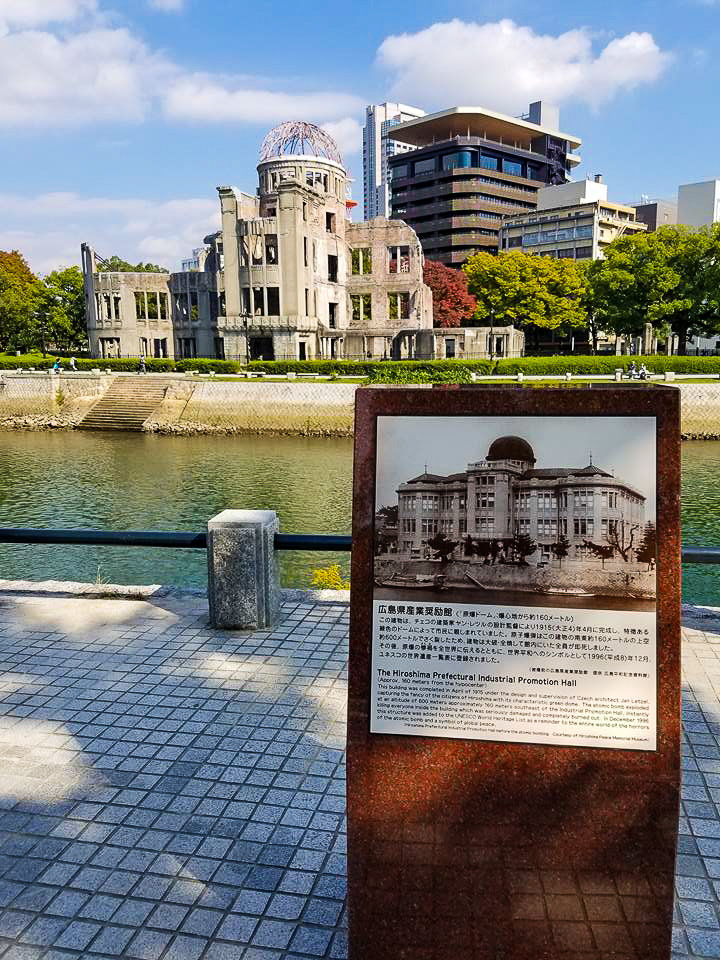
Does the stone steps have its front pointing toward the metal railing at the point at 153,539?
yes

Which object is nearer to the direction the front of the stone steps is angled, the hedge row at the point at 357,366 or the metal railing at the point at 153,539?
the metal railing

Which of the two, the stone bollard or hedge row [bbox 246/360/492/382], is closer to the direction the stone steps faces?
the stone bollard

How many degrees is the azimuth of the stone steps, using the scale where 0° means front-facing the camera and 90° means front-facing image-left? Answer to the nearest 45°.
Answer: approximately 0°

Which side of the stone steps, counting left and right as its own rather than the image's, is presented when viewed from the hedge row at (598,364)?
left

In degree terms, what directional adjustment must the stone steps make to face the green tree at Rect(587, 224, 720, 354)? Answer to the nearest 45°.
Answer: approximately 90° to its left

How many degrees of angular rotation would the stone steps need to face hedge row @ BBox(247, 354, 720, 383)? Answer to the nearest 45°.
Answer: approximately 90° to its left

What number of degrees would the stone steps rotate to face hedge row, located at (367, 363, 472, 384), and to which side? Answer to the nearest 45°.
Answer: approximately 45° to its left

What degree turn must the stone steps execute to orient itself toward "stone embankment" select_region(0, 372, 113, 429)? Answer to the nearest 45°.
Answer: approximately 135° to its right

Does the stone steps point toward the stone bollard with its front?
yes
